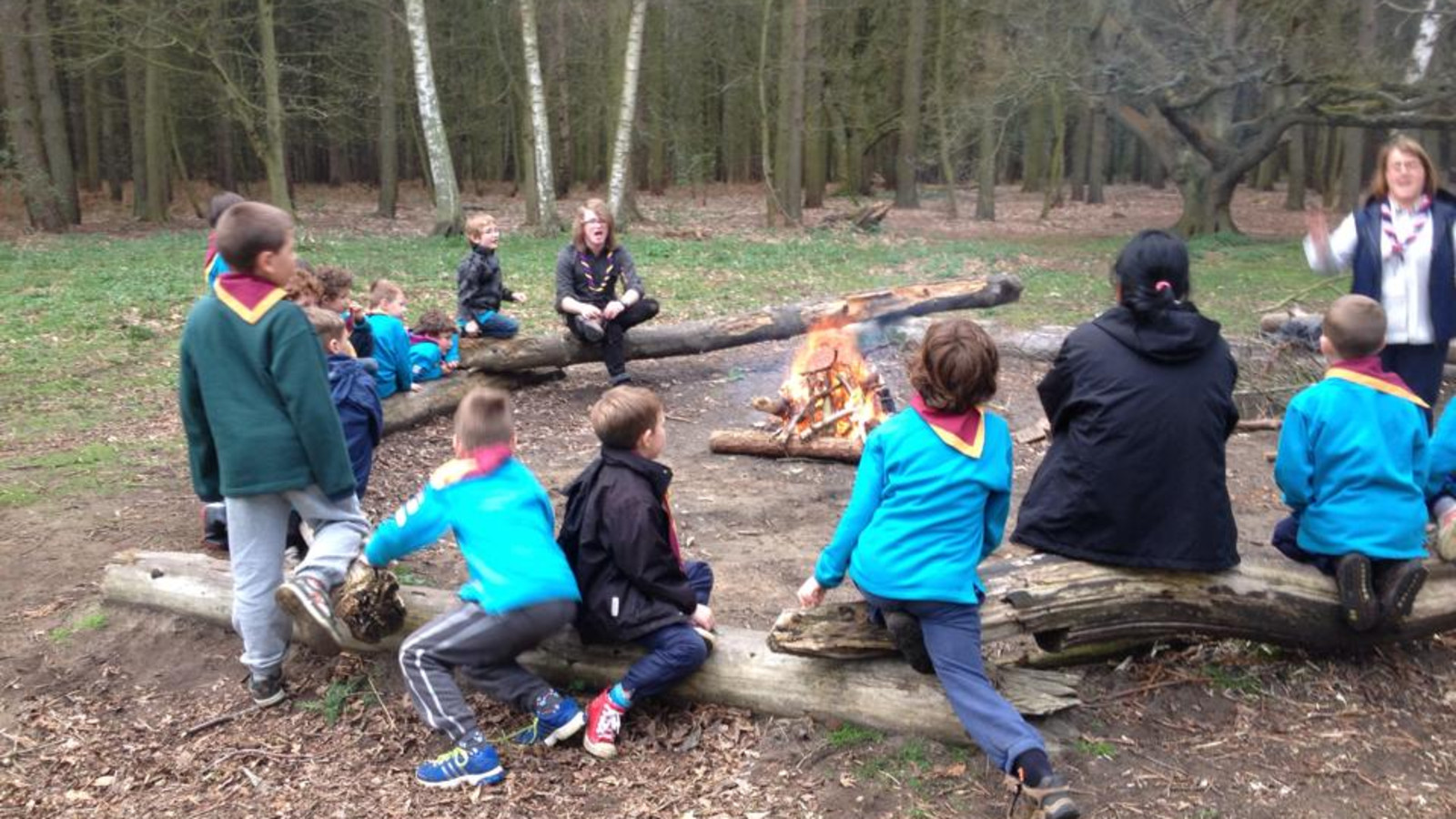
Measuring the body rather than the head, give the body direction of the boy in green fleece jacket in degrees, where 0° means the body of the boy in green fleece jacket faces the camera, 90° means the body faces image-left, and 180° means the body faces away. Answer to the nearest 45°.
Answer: approximately 225°

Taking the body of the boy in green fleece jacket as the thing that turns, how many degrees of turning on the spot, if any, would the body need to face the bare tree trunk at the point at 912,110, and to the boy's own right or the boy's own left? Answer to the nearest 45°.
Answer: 0° — they already face it

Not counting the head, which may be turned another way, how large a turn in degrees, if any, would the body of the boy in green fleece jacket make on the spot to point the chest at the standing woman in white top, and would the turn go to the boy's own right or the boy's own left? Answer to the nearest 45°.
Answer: approximately 45° to the boy's own right

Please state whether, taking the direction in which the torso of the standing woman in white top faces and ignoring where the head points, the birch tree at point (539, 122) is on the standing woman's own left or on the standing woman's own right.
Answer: on the standing woman's own right

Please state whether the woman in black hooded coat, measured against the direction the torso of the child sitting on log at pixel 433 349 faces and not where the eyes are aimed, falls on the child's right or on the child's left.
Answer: on the child's right

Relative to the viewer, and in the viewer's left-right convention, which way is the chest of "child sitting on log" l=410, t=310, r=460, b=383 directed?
facing to the right of the viewer

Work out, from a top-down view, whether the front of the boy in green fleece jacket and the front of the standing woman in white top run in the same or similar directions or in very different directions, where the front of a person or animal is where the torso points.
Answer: very different directions

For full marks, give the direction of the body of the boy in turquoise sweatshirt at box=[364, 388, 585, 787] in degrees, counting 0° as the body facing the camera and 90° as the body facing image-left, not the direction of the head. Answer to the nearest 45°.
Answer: approximately 135°

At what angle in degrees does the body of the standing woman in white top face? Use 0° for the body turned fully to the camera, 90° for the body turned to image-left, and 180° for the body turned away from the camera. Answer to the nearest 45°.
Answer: approximately 0°

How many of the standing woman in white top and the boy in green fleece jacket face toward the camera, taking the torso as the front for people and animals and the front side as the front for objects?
1

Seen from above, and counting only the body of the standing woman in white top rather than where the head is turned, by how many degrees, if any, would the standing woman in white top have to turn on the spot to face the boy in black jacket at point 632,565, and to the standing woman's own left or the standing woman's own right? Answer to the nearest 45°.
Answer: approximately 45° to the standing woman's own right
